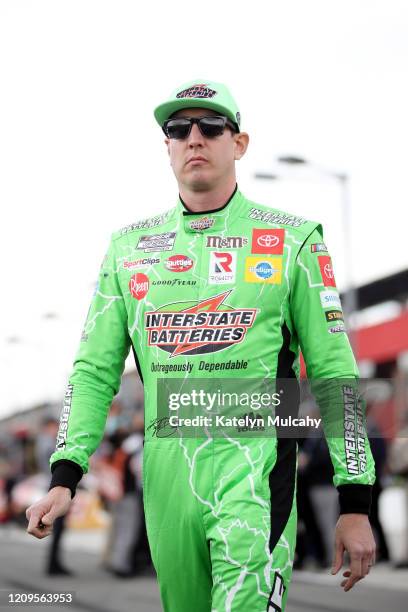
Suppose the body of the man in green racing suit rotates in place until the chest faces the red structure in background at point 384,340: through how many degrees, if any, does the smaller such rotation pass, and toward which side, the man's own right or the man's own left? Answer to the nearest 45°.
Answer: approximately 180°

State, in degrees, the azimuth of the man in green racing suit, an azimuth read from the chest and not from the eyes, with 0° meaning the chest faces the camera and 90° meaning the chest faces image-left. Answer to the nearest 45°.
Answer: approximately 0°
